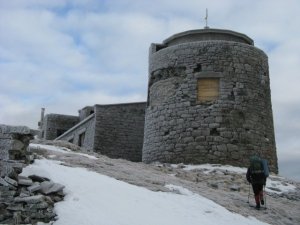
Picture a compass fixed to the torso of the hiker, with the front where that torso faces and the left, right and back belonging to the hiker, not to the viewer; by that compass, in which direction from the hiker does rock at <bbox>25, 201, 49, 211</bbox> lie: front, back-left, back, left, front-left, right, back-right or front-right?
back-left

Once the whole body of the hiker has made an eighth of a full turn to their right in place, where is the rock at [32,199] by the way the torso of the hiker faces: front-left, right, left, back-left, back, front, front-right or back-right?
back

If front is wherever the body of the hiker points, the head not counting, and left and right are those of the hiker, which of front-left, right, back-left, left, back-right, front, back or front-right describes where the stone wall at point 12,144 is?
back-left

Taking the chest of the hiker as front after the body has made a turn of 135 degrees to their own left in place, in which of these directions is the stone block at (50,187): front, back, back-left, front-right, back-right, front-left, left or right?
front

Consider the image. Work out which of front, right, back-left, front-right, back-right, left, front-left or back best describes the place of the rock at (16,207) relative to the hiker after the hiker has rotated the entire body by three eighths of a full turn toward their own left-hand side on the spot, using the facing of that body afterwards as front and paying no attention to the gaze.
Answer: front

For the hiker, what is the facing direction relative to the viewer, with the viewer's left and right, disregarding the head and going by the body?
facing away from the viewer

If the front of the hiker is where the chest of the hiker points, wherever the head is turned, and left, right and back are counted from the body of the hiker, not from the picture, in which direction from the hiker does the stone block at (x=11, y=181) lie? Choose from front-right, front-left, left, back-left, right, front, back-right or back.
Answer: back-left

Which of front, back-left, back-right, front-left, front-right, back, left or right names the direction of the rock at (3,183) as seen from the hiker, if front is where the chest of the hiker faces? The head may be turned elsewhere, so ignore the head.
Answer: back-left

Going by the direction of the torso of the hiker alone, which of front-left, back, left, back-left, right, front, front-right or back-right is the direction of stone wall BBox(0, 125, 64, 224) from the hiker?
back-left

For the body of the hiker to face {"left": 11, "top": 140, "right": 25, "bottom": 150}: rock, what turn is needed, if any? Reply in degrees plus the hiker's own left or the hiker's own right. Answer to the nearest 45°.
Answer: approximately 135° to the hiker's own left
